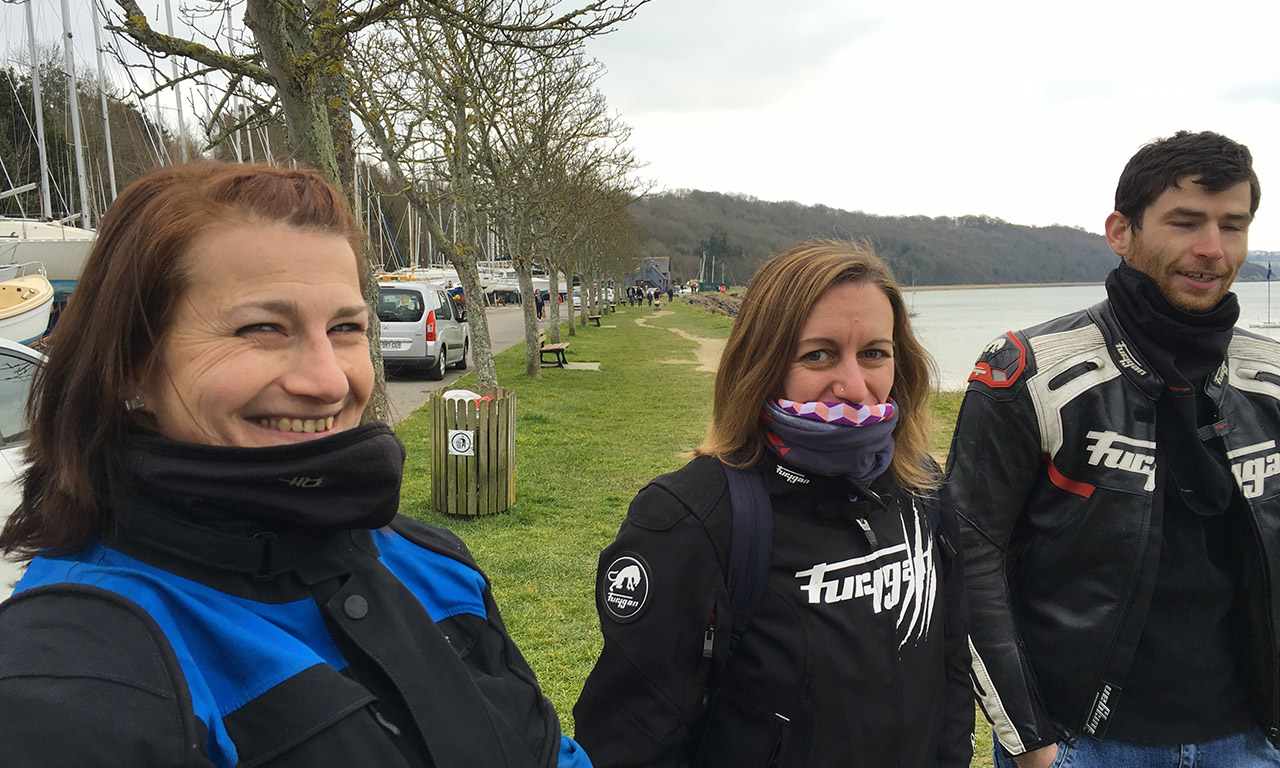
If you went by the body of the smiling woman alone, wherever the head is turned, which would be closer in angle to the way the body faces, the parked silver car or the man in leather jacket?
the man in leather jacket

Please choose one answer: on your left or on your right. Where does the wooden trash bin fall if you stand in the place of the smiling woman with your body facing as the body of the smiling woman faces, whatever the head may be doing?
on your left

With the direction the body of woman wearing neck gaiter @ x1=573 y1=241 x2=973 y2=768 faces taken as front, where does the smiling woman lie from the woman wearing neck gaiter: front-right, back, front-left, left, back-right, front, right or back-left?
right

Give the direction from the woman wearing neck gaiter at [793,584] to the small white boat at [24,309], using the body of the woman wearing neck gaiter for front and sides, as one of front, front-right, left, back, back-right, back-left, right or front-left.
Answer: back

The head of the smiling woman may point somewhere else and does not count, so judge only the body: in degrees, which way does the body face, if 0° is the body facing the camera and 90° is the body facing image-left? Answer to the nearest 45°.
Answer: approximately 315°

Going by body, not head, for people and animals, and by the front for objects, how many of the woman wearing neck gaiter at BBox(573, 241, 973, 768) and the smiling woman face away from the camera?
0

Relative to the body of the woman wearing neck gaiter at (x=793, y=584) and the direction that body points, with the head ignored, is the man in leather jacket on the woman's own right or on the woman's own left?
on the woman's own left

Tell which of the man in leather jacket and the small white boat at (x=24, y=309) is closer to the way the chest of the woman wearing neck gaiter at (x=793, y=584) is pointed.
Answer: the man in leather jacket

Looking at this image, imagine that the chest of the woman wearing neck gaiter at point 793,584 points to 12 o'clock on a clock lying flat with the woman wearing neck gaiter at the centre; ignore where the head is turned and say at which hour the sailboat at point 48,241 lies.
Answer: The sailboat is roughly at 6 o'clock from the woman wearing neck gaiter.
